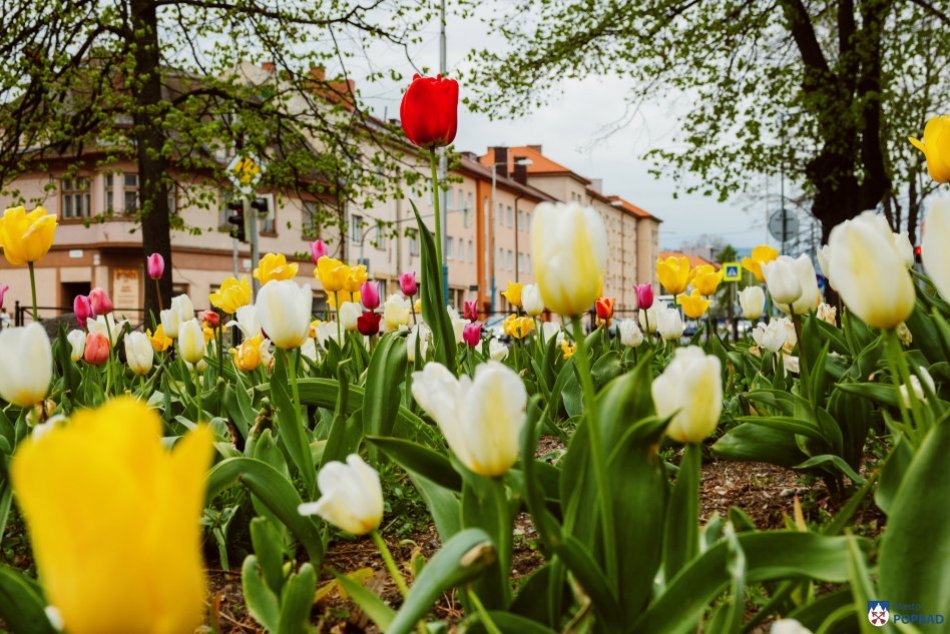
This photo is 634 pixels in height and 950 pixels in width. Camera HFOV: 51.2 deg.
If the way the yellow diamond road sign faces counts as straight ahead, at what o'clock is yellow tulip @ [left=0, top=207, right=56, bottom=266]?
The yellow tulip is roughly at 12 o'clock from the yellow diamond road sign.

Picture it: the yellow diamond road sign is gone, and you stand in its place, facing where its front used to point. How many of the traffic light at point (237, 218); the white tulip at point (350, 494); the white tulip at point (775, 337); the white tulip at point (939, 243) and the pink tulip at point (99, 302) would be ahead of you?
4

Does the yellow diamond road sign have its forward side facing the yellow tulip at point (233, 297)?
yes

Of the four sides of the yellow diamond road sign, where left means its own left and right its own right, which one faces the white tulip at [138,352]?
front

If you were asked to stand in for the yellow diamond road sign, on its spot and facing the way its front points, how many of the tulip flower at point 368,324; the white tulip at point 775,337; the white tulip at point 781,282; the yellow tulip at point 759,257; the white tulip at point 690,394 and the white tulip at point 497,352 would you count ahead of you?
6

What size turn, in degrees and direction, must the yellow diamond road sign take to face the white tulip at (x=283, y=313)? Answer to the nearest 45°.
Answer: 0° — it already faces it

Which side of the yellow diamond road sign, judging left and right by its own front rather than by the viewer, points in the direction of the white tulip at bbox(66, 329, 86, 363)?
front

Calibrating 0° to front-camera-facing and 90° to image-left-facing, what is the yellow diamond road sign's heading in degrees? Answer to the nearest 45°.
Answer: approximately 0°

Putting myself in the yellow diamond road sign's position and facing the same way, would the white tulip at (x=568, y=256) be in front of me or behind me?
in front

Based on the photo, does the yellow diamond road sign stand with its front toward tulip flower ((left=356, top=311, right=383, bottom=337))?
yes

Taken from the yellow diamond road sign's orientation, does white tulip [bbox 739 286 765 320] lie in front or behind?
in front

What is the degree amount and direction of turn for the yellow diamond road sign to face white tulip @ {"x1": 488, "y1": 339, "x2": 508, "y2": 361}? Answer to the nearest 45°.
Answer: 0° — it already faces it

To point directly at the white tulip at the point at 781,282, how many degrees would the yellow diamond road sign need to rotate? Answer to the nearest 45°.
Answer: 0° — it already faces it
